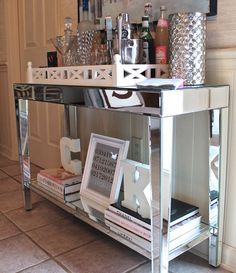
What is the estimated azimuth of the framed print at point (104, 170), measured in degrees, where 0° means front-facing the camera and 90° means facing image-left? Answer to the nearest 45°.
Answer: approximately 45°
